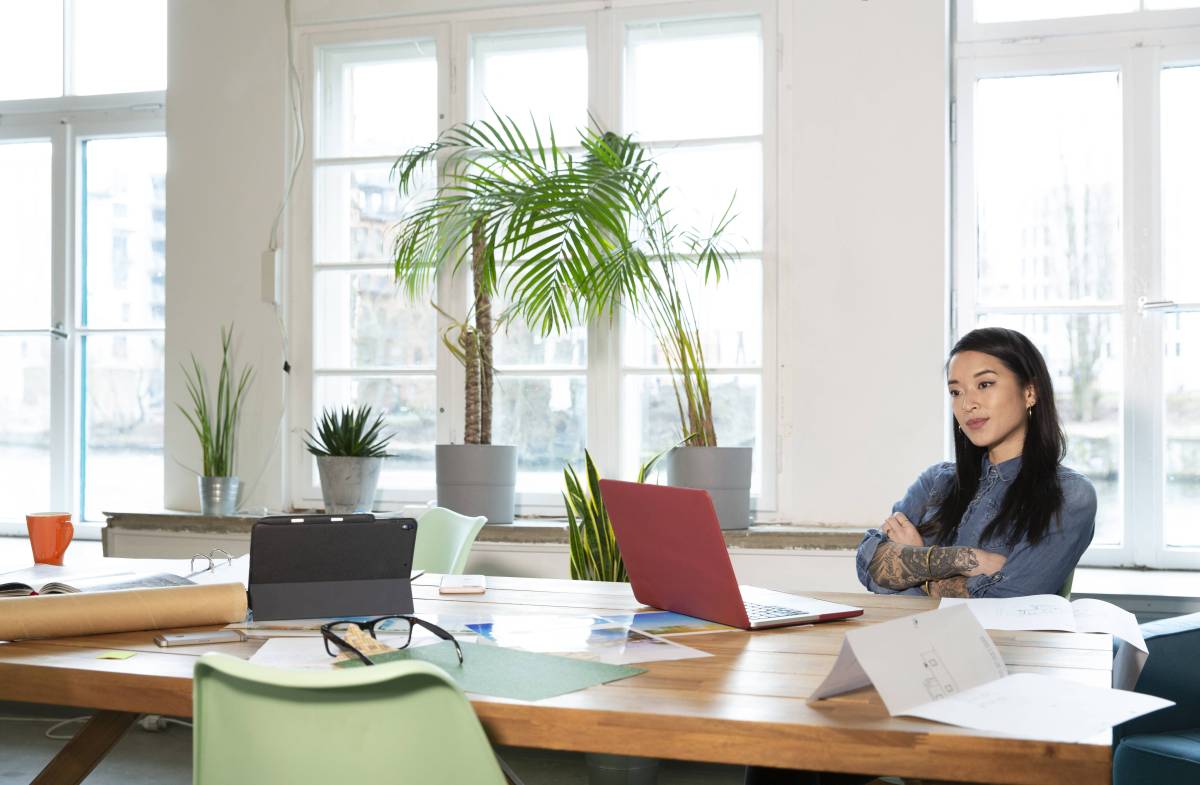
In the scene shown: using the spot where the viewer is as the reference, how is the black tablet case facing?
facing away from the viewer

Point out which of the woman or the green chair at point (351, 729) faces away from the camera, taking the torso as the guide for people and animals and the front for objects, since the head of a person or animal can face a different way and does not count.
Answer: the green chair

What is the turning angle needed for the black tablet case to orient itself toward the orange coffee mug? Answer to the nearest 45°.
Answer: approximately 45° to its left

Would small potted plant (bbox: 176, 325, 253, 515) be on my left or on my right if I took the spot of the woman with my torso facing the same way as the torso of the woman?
on my right

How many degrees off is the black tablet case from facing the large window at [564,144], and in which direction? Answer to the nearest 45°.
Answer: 0° — it already faces it

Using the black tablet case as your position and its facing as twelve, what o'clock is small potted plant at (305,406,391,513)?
The small potted plant is roughly at 12 o'clock from the black tablet case.

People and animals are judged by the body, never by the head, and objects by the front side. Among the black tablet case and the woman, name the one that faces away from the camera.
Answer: the black tablet case

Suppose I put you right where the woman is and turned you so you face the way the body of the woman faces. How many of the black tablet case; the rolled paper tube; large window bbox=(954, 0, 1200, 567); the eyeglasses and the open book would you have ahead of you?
4

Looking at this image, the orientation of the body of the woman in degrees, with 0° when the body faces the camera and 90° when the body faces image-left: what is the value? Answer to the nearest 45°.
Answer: approximately 45°

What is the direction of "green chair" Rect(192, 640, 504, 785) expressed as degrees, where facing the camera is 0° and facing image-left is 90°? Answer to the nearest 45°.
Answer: approximately 180°

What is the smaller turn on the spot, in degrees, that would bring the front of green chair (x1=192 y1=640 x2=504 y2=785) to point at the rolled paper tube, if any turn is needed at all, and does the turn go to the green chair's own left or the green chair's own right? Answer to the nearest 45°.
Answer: approximately 45° to the green chair's own left

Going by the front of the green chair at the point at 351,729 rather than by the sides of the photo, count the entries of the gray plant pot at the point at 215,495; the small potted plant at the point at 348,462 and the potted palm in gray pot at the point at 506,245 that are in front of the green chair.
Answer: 3
